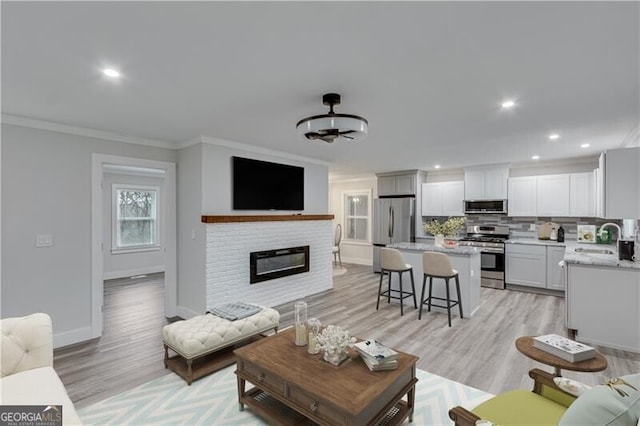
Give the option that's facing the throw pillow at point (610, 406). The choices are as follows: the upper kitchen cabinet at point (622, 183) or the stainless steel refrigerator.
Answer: the stainless steel refrigerator

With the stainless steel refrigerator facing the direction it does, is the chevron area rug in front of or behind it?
in front

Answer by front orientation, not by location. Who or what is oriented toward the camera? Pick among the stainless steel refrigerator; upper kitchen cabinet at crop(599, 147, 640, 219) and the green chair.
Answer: the stainless steel refrigerator

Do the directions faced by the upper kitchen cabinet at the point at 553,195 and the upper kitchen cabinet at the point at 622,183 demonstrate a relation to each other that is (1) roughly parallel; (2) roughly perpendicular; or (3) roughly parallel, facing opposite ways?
roughly perpendicular

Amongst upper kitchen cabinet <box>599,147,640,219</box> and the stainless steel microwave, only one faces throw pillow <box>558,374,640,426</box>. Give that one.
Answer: the stainless steel microwave

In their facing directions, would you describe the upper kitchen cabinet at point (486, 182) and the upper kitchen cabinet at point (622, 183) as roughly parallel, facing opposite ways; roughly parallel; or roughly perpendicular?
roughly perpendicular

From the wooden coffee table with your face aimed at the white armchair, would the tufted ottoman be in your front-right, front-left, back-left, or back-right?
front-right

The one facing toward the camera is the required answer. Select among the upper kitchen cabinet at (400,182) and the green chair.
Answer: the upper kitchen cabinet

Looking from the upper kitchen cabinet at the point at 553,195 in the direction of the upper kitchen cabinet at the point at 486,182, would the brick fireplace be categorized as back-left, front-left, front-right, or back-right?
front-left

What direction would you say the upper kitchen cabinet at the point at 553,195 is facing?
toward the camera

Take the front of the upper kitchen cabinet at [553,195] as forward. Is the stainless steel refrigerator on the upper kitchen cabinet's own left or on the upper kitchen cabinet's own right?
on the upper kitchen cabinet's own right

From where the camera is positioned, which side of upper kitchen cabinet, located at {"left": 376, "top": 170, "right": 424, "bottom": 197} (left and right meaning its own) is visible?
front

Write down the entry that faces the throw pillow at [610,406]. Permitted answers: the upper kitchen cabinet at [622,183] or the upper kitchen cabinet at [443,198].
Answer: the upper kitchen cabinet at [443,198]

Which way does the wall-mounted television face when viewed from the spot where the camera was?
facing the viewer and to the right of the viewer

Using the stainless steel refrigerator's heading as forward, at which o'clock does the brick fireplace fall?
The brick fireplace is roughly at 1 o'clock from the stainless steel refrigerator.

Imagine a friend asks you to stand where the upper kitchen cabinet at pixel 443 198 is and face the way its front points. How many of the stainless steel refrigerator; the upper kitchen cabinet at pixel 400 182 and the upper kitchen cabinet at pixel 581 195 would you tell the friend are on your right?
2

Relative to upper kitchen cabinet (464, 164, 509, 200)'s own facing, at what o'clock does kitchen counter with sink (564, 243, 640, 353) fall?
The kitchen counter with sink is roughly at 11 o'clock from the upper kitchen cabinet.

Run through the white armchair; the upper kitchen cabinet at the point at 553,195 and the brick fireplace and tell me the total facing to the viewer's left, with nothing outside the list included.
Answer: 0

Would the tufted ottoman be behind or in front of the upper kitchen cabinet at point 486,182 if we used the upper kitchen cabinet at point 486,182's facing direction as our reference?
in front

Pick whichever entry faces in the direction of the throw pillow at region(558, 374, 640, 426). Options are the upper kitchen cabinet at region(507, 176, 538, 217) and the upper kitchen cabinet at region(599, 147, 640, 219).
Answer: the upper kitchen cabinet at region(507, 176, 538, 217)

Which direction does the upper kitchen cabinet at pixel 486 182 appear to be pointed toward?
toward the camera

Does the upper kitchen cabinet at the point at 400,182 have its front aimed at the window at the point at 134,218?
no
